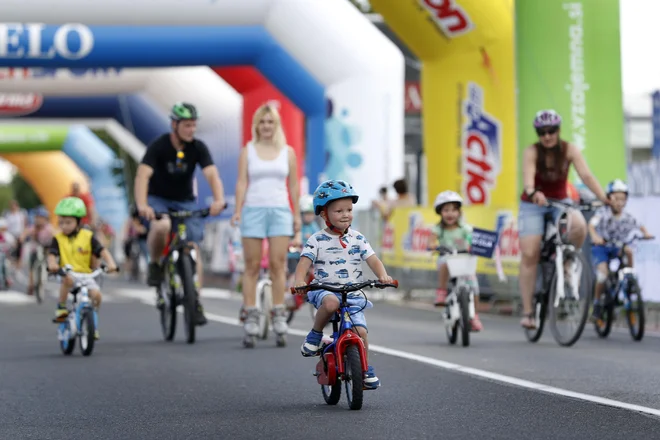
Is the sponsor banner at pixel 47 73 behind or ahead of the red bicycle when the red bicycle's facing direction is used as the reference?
behind

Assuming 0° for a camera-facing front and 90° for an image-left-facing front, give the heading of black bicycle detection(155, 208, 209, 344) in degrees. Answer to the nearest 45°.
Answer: approximately 0°
